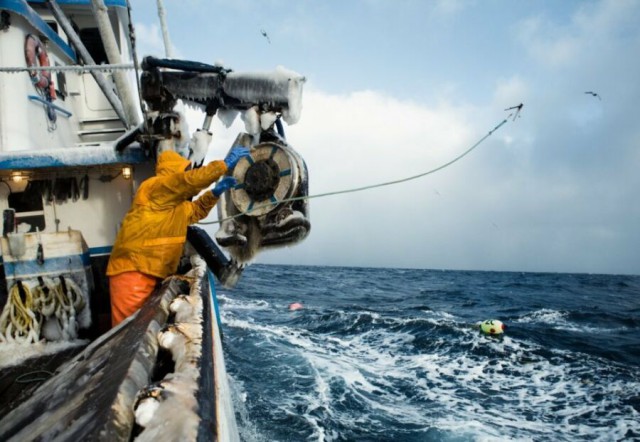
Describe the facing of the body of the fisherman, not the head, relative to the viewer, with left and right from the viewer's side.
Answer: facing away from the viewer and to the right of the viewer

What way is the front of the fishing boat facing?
away from the camera

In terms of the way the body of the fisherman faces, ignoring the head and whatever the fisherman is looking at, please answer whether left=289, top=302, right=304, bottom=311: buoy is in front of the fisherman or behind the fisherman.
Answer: in front

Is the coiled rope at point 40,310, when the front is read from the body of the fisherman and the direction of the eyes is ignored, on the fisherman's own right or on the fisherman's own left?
on the fisherman's own left

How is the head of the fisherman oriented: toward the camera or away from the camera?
away from the camera

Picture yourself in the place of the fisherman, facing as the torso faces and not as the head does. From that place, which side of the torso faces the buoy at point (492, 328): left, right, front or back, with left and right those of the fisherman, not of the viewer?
front

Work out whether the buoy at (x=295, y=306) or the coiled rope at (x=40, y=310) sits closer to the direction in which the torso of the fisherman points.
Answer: the buoy

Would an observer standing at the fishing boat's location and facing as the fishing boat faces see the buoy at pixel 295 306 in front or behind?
in front
